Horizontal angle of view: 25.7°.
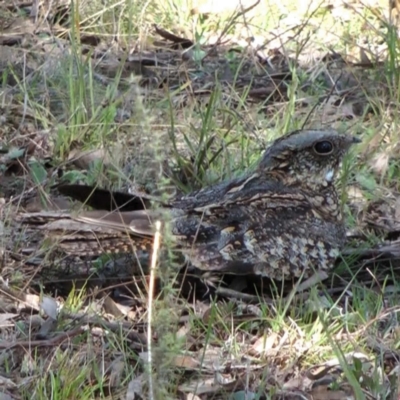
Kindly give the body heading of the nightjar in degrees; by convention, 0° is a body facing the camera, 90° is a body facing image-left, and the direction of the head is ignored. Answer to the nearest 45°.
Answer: approximately 270°
